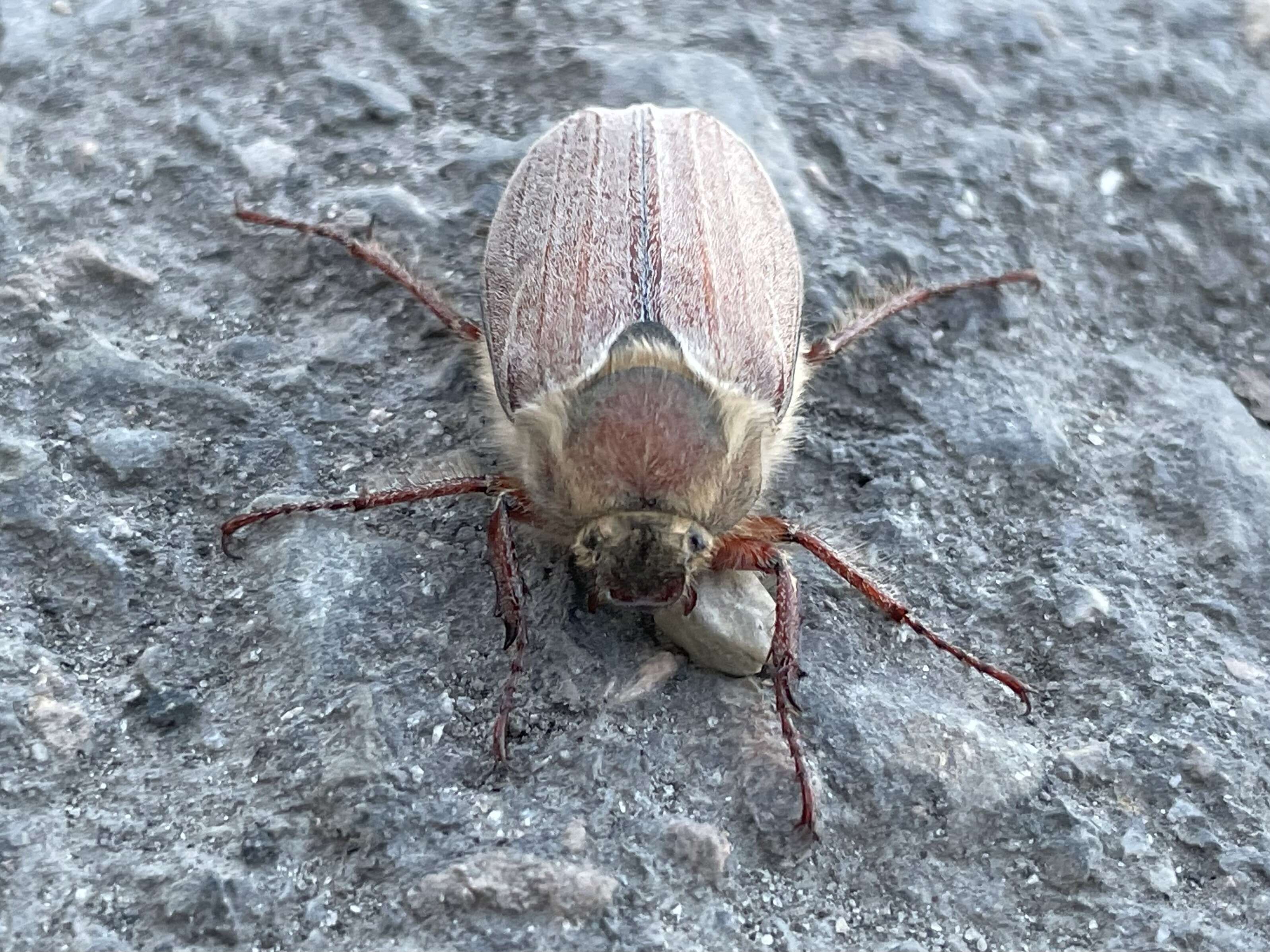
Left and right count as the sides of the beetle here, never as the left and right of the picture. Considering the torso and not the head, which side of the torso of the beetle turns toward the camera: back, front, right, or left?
front
